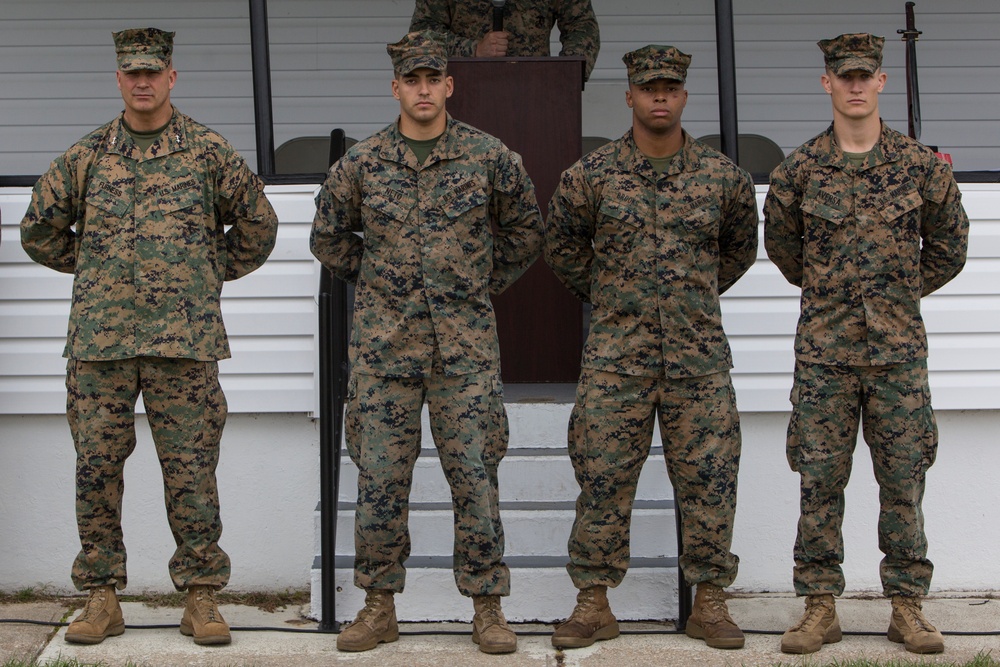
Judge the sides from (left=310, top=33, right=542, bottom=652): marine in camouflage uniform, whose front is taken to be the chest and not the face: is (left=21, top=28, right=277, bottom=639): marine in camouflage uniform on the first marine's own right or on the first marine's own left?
on the first marine's own right

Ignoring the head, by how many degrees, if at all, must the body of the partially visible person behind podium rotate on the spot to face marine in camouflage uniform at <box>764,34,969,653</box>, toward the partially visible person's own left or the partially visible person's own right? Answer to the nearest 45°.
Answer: approximately 45° to the partially visible person's own left
